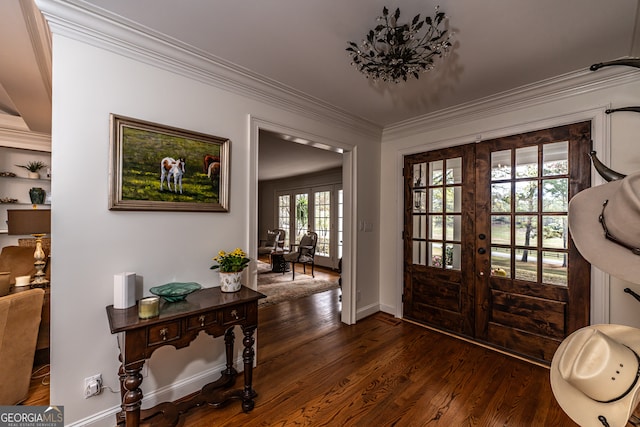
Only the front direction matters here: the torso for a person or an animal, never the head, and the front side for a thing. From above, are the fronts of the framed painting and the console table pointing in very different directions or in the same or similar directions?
same or similar directions

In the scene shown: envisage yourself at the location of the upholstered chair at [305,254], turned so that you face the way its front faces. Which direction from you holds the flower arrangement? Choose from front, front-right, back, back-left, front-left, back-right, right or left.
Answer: front-left

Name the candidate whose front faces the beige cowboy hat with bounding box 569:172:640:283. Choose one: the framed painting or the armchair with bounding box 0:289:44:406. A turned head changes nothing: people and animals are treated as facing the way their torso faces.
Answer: the framed painting

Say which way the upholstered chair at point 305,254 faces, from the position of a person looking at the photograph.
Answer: facing the viewer and to the left of the viewer

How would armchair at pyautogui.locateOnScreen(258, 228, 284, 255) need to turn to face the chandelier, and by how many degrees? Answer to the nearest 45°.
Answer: approximately 45° to its left

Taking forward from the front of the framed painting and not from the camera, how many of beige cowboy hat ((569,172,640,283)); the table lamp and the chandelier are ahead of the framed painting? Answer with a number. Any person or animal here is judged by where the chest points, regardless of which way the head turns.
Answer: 2

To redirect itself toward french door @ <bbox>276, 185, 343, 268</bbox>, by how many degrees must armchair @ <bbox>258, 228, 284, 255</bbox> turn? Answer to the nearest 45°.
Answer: approximately 135° to its left

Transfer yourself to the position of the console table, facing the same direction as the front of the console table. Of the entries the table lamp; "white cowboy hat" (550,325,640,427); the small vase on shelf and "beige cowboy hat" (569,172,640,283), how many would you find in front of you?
2

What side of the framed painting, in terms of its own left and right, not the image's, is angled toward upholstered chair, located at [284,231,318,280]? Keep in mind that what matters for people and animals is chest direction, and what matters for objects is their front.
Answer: left

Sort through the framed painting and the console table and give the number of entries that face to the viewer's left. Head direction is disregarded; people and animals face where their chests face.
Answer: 0

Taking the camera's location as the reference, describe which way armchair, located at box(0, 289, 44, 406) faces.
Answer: facing away from the viewer and to the left of the viewer

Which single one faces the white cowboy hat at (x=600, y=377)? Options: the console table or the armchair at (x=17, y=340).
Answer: the console table

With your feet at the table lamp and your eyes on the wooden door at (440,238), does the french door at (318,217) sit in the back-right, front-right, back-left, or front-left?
front-left

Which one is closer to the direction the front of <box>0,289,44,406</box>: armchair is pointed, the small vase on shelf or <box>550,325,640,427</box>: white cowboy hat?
the small vase on shelf

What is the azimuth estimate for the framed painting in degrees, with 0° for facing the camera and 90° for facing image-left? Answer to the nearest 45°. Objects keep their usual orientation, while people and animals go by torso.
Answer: approximately 315°

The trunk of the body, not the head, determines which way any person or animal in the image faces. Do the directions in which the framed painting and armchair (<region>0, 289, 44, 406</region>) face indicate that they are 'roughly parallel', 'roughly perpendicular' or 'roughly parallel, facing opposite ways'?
roughly parallel, facing opposite ways

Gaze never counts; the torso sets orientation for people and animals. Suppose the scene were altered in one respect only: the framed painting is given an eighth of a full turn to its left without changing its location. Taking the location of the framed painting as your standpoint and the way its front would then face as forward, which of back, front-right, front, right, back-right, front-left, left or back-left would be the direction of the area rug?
front-left
